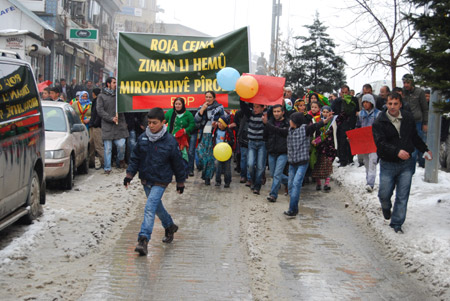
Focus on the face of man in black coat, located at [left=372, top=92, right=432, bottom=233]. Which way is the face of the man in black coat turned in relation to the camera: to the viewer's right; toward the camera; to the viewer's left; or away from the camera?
toward the camera

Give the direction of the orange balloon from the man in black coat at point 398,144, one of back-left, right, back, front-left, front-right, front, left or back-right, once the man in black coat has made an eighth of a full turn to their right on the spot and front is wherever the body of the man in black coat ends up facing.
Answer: right

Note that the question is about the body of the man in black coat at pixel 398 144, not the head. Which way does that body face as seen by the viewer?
toward the camera

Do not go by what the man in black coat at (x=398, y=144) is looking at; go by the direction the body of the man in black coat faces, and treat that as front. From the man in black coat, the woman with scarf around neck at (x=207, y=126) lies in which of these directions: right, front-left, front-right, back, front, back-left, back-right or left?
back-right

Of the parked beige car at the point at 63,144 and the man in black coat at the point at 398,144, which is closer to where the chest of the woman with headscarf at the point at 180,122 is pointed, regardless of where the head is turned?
the man in black coat

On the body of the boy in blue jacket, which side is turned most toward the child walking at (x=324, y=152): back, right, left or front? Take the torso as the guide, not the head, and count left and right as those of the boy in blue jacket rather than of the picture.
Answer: back

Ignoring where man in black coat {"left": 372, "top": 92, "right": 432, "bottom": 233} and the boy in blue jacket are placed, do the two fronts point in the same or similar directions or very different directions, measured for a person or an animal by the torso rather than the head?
same or similar directions

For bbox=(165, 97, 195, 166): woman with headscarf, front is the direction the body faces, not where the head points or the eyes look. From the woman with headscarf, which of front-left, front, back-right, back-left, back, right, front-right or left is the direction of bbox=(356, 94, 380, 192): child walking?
left

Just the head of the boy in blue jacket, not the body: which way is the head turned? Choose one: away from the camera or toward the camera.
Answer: toward the camera

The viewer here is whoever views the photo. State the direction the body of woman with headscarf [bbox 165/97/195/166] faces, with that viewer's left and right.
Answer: facing the viewer

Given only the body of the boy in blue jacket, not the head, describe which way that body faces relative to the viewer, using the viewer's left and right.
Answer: facing the viewer and to the left of the viewer
